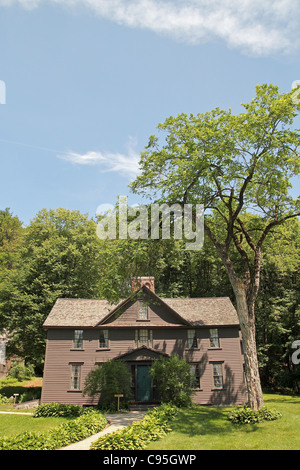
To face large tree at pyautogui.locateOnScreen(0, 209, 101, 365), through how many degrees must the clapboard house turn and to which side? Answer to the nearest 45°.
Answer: approximately 135° to its right

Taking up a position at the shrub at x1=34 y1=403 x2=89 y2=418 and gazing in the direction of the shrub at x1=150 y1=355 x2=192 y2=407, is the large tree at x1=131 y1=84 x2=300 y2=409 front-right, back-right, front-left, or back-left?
front-right

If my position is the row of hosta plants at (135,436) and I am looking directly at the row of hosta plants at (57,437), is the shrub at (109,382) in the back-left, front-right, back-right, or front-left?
front-right

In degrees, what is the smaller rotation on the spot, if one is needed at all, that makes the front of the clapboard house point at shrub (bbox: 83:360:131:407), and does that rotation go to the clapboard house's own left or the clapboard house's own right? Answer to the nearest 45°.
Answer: approximately 45° to the clapboard house's own right

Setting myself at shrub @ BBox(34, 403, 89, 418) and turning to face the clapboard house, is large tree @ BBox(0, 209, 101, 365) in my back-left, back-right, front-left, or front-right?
front-left

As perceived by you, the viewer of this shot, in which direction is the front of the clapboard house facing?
facing the viewer

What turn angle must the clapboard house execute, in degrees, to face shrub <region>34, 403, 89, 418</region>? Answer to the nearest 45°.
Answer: approximately 45° to its right

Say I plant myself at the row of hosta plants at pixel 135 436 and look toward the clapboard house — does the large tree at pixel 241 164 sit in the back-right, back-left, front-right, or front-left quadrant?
front-right

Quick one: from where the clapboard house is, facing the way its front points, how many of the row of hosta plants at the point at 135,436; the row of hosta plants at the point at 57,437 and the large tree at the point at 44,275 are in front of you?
2

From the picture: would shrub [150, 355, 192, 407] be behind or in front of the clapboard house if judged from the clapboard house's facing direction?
in front

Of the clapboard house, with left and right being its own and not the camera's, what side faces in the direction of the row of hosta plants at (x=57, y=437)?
front

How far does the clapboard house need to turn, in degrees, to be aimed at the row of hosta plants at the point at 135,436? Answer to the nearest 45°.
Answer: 0° — it already faces it
